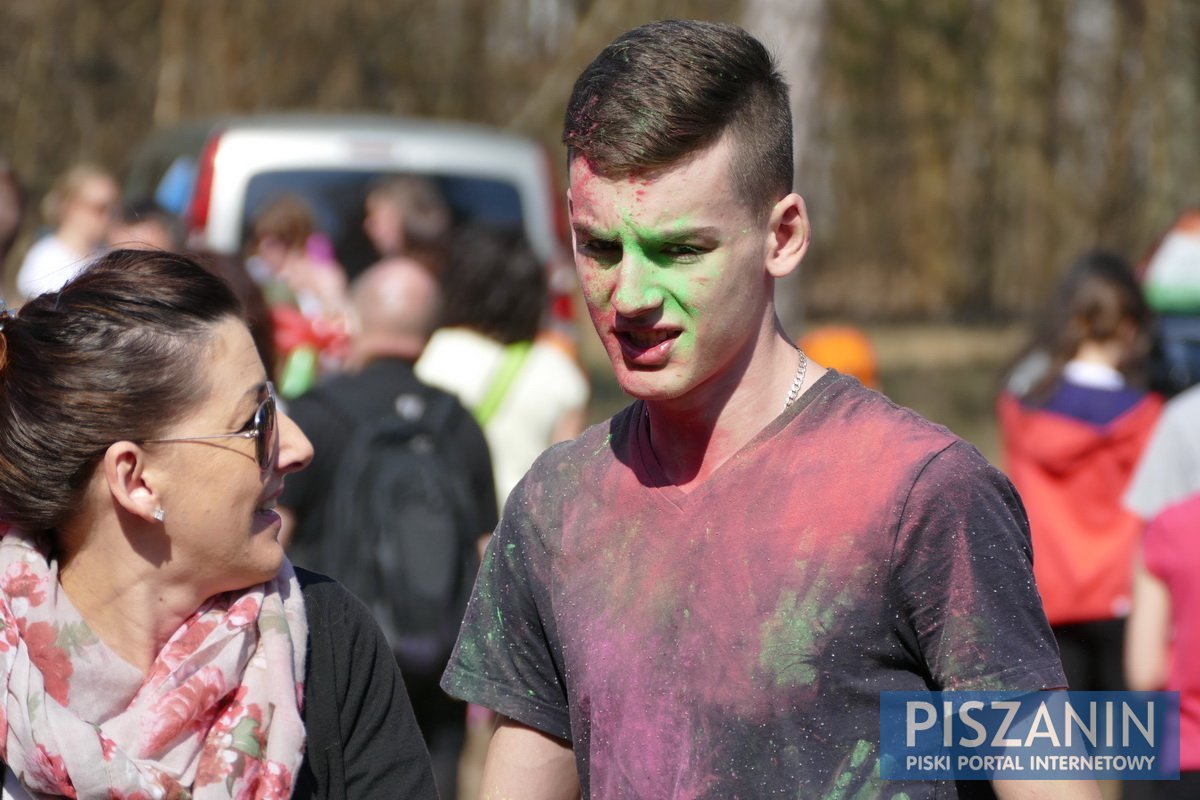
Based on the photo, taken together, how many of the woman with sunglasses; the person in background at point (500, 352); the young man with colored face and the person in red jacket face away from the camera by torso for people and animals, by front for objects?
2

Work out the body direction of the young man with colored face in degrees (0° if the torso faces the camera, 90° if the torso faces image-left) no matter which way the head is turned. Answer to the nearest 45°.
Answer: approximately 45°

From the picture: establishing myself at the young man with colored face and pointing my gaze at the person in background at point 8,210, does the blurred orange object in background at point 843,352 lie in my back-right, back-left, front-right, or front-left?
front-right

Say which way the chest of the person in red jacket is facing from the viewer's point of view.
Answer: away from the camera

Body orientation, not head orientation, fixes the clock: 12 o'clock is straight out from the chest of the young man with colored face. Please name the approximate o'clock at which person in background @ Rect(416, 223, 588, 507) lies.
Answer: The person in background is roughly at 4 o'clock from the young man with colored face.

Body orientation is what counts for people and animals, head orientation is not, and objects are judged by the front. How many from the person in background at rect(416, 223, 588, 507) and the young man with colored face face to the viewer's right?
0

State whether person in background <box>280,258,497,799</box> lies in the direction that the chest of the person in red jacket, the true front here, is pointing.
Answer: no

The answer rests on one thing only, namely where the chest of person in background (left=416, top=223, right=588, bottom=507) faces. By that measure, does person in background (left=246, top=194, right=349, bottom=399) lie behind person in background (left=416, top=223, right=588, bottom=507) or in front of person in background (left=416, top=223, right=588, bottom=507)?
in front

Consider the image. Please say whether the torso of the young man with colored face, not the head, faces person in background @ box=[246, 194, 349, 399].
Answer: no

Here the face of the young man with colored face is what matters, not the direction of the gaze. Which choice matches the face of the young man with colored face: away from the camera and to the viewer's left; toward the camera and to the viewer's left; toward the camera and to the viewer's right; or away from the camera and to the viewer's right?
toward the camera and to the viewer's left

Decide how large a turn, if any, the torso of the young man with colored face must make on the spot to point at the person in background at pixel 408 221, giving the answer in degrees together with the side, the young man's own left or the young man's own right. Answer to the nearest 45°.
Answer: approximately 135° to the young man's own right

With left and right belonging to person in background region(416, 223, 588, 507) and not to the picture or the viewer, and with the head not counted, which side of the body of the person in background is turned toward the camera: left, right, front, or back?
back

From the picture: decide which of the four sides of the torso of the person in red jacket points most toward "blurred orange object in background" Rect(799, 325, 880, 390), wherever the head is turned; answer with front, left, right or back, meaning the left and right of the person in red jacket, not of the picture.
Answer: left

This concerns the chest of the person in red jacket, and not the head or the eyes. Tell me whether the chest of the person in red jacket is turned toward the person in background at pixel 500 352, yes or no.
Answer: no

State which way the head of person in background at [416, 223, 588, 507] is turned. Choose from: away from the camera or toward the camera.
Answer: away from the camera

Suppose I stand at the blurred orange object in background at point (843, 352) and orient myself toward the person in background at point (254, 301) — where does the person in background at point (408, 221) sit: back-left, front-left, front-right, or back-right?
front-right

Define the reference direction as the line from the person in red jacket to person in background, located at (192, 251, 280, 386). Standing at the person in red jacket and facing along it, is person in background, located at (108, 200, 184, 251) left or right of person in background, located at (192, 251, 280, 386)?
right

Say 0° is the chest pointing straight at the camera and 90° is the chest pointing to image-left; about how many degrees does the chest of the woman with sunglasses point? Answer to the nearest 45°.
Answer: approximately 270°
